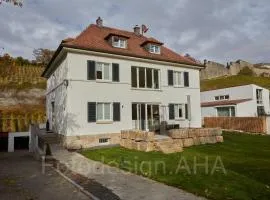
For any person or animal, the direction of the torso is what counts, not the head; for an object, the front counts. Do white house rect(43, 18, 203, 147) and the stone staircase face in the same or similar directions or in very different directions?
same or similar directions

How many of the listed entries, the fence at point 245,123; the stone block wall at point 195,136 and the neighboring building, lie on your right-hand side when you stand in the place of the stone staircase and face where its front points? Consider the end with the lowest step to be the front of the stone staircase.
0

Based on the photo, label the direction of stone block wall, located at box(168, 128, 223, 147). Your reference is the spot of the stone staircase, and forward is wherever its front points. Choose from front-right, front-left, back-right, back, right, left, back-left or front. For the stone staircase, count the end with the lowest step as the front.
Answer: left

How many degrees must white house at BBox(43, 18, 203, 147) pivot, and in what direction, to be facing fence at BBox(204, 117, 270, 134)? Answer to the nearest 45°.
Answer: approximately 90° to its left

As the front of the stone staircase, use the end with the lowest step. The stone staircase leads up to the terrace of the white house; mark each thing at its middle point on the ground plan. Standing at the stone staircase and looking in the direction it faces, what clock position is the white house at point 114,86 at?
The white house is roughly at 6 o'clock from the stone staircase.

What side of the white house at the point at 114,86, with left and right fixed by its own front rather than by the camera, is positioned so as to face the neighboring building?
left

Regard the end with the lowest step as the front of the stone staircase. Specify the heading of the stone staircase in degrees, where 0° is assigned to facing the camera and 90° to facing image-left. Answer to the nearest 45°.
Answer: approximately 315°

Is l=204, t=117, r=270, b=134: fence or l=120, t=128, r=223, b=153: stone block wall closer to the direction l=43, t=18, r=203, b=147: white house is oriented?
the stone block wall

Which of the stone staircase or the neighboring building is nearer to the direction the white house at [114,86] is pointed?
the stone staircase

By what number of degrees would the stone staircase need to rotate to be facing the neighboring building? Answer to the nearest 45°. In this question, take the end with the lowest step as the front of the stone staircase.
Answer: approximately 90° to its left

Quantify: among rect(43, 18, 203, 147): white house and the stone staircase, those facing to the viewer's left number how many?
0

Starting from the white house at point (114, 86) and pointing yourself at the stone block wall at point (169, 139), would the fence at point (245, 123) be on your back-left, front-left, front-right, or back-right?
front-left

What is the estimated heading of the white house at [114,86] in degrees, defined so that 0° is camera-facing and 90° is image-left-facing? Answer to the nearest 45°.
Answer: approximately 315°

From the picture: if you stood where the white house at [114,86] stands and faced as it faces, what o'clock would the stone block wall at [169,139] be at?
The stone block wall is roughly at 12 o'clock from the white house.

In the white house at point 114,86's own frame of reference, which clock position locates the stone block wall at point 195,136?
The stone block wall is roughly at 11 o'clock from the white house.

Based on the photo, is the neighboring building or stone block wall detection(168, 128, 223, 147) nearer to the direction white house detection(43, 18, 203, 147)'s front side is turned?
the stone block wall

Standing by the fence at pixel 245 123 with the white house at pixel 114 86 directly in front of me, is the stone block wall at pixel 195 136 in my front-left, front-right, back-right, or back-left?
front-left
